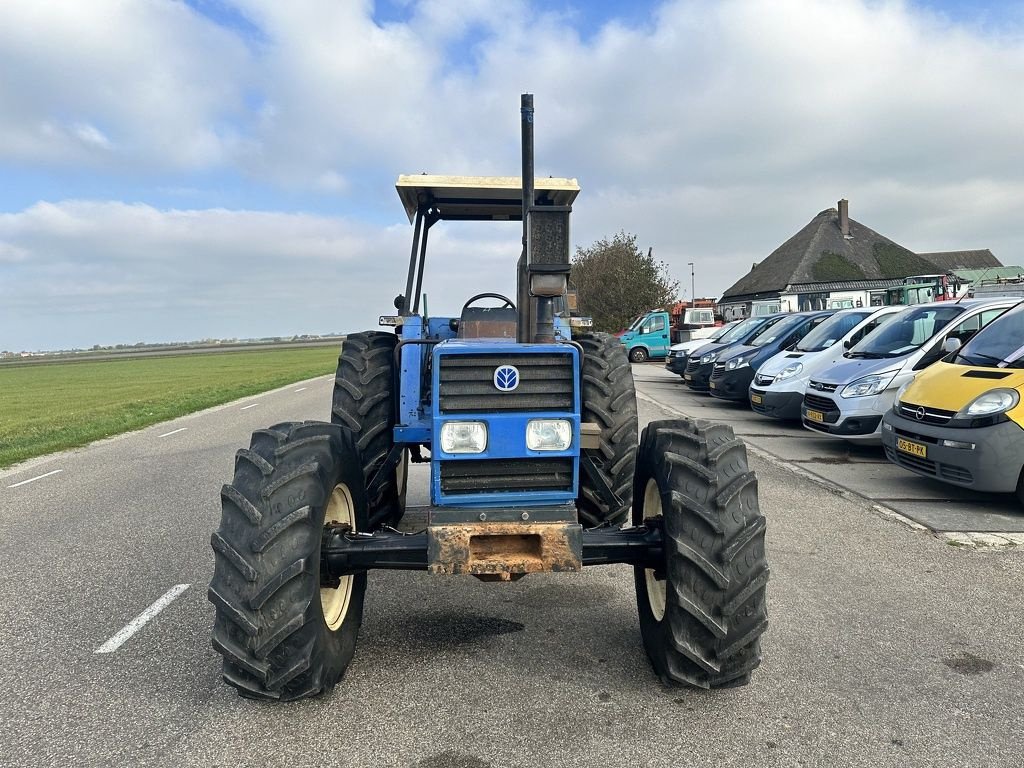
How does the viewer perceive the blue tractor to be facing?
facing the viewer

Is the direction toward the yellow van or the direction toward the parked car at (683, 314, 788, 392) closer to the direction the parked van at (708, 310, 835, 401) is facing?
the yellow van

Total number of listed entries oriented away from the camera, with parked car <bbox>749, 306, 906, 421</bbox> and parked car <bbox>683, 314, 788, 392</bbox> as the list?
0

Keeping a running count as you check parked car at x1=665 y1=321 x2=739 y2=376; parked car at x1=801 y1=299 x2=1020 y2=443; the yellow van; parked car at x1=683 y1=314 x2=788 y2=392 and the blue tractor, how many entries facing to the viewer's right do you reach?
0

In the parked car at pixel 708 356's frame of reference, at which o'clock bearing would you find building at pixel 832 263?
The building is roughly at 5 o'clock from the parked car.

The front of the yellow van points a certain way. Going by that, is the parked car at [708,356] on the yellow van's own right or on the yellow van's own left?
on the yellow van's own right

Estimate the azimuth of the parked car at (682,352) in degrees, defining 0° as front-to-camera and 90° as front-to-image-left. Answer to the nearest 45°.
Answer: approximately 45°

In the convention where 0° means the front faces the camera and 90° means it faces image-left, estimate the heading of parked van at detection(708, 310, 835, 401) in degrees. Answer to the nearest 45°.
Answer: approximately 45°

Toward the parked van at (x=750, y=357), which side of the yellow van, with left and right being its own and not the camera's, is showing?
right

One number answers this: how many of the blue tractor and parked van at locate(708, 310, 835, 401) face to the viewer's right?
0

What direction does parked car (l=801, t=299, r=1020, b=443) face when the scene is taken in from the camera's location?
facing the viewer and to the left of the viewer
